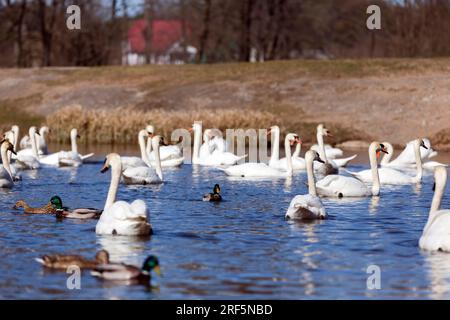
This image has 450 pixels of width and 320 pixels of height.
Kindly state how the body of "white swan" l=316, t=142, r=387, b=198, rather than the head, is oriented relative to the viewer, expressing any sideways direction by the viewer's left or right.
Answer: facing to the right of the viewer

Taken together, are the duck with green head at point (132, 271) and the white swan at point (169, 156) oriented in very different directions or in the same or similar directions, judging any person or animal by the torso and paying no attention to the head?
very different directions

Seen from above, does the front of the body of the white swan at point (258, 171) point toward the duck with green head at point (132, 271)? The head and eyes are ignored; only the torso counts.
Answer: no

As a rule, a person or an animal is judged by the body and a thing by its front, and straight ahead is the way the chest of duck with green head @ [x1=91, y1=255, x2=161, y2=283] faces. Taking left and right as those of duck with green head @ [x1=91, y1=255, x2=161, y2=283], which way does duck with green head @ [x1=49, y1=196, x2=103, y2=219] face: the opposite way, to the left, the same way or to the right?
the opposite way

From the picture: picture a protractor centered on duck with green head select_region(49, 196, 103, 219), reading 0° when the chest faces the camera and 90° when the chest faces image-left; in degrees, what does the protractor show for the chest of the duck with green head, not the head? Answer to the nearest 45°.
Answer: approximately 90°

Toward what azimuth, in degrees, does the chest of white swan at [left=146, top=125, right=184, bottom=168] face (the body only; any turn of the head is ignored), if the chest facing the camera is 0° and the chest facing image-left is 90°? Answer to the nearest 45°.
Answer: approximately 90°

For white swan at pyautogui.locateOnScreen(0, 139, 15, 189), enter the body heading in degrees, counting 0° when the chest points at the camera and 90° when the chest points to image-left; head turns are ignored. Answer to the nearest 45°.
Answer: approximately 270°

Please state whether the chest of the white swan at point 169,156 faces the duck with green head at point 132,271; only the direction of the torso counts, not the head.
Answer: no

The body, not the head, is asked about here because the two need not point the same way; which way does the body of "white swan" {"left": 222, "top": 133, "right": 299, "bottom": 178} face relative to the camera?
to the viewer's right

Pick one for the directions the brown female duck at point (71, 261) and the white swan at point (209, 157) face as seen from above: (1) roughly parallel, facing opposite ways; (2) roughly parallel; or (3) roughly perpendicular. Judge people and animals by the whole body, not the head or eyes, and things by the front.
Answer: roughly parallel, facing opposite ways

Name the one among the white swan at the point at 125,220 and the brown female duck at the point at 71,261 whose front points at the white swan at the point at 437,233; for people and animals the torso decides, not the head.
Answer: the brown female duck

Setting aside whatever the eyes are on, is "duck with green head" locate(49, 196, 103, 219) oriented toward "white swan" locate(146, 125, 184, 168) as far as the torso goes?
no

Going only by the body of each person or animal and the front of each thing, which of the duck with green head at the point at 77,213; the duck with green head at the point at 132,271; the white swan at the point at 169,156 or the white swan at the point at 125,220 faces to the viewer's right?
the duck with green head at the point at 132,271

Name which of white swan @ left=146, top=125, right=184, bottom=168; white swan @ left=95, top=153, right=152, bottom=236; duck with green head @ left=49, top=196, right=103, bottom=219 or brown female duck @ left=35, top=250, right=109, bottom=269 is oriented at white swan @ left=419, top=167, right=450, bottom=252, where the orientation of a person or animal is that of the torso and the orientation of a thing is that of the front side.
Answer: the brown female duck

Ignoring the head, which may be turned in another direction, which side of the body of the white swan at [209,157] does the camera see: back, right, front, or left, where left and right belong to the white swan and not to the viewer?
left

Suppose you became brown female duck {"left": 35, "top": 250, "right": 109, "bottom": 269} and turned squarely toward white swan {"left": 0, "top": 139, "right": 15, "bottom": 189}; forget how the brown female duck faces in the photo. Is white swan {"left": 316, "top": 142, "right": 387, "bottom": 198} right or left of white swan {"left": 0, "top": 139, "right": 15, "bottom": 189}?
right

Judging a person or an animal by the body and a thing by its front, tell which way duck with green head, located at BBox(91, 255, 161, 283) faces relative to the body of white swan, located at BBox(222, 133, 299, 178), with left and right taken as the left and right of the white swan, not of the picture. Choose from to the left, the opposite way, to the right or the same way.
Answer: the same way

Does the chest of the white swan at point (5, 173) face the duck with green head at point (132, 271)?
no

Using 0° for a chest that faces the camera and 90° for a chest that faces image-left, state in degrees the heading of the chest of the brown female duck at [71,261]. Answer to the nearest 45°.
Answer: approximately 270°
